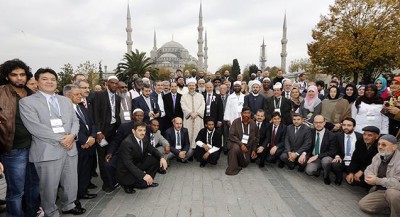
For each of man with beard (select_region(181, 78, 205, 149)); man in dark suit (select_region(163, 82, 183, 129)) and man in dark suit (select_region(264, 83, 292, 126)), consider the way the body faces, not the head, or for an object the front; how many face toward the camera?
3

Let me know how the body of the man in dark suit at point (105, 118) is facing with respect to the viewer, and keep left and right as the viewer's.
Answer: facing the viewer and to the right of the viewer

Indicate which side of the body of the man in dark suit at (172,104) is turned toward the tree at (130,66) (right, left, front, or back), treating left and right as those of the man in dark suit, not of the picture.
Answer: back

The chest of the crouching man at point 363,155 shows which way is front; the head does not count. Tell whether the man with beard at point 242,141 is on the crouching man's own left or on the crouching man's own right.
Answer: on the crouching man's own right

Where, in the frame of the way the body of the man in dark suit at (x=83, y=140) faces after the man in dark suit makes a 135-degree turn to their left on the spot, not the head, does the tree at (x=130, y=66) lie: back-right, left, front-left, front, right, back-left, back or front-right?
front

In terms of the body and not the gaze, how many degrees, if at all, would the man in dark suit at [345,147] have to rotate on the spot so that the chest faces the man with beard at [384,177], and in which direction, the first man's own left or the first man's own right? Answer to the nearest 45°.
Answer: approximately 45° to the first man's own left

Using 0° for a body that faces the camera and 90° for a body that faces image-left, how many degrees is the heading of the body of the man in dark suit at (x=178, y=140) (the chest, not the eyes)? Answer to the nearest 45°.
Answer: approximately 0°

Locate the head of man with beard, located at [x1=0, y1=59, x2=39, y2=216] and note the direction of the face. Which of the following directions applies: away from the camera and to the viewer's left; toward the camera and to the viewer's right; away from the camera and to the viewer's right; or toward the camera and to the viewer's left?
toward the camera and to the viewer's right

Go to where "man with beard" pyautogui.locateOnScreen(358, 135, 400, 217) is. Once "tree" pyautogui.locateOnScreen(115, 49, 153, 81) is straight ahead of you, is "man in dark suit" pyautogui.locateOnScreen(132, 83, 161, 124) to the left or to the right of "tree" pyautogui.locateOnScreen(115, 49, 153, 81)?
left

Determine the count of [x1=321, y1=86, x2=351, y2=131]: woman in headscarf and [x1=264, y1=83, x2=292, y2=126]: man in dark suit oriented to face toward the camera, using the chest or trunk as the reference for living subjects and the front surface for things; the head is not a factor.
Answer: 2

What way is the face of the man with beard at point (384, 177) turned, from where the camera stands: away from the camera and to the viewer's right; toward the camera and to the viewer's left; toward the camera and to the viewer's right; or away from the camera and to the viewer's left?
toward the camera and to the viewer's left

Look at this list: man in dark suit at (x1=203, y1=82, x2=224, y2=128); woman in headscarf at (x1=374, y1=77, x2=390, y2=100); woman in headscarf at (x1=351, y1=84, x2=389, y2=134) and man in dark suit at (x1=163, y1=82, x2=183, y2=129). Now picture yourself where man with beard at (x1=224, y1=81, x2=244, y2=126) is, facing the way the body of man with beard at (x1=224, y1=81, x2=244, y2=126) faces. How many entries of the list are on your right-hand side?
2
